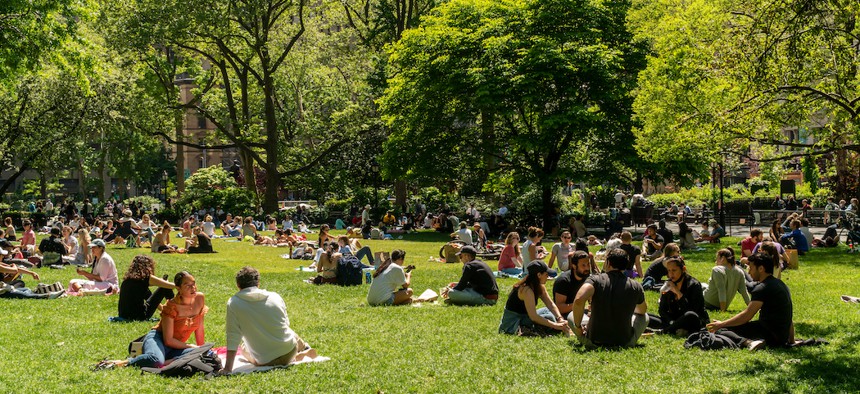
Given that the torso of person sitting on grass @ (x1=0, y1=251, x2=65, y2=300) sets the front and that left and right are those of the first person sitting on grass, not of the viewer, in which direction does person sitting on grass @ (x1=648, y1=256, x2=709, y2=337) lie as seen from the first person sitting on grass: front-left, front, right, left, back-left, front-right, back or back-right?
front-right

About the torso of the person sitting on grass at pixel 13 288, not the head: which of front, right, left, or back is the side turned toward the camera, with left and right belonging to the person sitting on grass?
right

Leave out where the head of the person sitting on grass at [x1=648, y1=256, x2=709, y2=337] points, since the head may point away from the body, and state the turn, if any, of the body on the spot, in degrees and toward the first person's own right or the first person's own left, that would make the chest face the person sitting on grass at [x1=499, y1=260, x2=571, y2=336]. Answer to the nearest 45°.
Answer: approximately 45° to the first person's own right

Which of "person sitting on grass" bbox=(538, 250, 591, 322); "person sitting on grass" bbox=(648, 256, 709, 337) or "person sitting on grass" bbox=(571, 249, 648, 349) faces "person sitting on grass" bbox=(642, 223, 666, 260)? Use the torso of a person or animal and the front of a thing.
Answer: "person sitting on grass" bbox=(571, 249, 648, 349)

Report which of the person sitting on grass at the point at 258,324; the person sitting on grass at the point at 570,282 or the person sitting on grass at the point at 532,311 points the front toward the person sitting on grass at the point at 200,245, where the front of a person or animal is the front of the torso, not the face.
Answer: the person sitting on grass at the point at 258,324

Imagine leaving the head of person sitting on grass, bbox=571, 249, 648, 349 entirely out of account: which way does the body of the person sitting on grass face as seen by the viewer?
away from the camera

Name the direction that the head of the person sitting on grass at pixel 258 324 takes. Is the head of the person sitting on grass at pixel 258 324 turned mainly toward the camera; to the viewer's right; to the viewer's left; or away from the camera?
away from the camera

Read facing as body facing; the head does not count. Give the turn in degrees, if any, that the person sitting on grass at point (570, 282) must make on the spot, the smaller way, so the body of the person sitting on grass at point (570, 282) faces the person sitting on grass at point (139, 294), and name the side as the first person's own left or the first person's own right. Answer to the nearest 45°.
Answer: approximately 135° to the first person's own right

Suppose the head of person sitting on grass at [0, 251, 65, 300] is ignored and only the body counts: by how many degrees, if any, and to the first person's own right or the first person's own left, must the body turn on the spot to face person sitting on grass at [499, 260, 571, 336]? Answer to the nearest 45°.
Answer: approximately 45° to the first person's own right

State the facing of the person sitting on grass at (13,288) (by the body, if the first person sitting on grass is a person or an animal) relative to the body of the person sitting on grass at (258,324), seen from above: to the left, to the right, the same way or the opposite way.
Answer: to the right

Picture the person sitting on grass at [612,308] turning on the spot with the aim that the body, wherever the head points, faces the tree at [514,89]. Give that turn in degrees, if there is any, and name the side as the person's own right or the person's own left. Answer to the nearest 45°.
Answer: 0° — they already face it

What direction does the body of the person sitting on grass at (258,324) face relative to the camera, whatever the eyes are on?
away from the camera

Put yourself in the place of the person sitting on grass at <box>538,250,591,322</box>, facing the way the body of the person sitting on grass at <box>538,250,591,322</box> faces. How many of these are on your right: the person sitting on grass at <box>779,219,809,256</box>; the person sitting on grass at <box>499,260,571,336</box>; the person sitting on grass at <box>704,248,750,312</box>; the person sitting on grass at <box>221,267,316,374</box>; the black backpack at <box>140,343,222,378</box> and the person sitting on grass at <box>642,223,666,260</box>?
3

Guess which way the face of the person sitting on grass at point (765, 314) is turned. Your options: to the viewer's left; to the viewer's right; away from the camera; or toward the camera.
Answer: to the viewer's left

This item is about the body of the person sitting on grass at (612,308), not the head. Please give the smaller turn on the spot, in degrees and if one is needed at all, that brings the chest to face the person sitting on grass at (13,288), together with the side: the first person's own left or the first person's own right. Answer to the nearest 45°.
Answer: approximately 90° to the first person's own left

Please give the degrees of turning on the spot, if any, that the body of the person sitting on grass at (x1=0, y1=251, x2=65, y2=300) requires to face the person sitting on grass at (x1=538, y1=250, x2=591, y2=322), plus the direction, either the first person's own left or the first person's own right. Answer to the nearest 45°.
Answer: approximately 45° to the first person's own right
